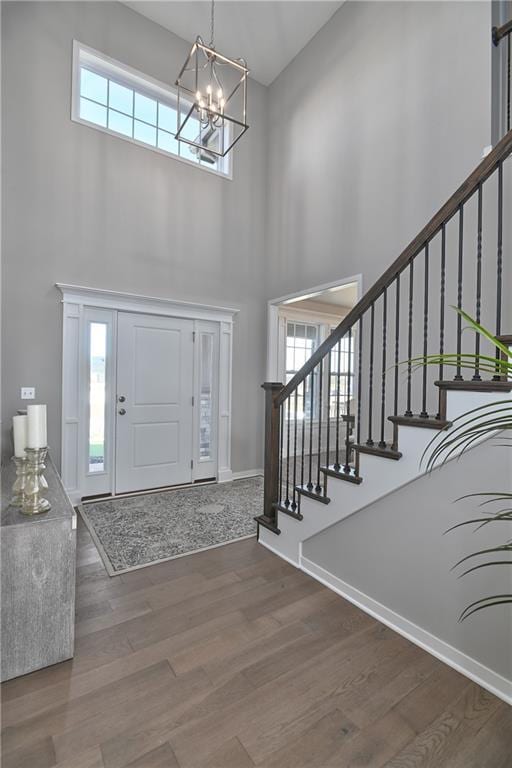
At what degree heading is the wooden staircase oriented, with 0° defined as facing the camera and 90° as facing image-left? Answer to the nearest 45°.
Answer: approximately 135°

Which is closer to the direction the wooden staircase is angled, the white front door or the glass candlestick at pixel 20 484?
the white front door

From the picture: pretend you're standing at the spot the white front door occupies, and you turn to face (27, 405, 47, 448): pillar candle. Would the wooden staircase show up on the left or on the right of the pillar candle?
left

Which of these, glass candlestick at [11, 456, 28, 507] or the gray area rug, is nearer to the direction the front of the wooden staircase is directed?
the gray area rug

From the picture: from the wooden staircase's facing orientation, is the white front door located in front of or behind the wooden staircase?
in front

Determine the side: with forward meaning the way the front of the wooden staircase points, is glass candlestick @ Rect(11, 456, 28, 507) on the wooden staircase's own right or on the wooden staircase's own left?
on the wooden staircase's own left

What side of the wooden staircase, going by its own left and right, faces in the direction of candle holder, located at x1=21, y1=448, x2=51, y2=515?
left

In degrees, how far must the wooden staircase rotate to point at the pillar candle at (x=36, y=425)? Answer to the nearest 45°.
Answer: approximately 90° to its left

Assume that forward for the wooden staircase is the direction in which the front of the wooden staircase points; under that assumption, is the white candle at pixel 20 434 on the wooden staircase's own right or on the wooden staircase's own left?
on the wooden staircase's own left

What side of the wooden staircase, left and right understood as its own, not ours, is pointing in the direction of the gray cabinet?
left
